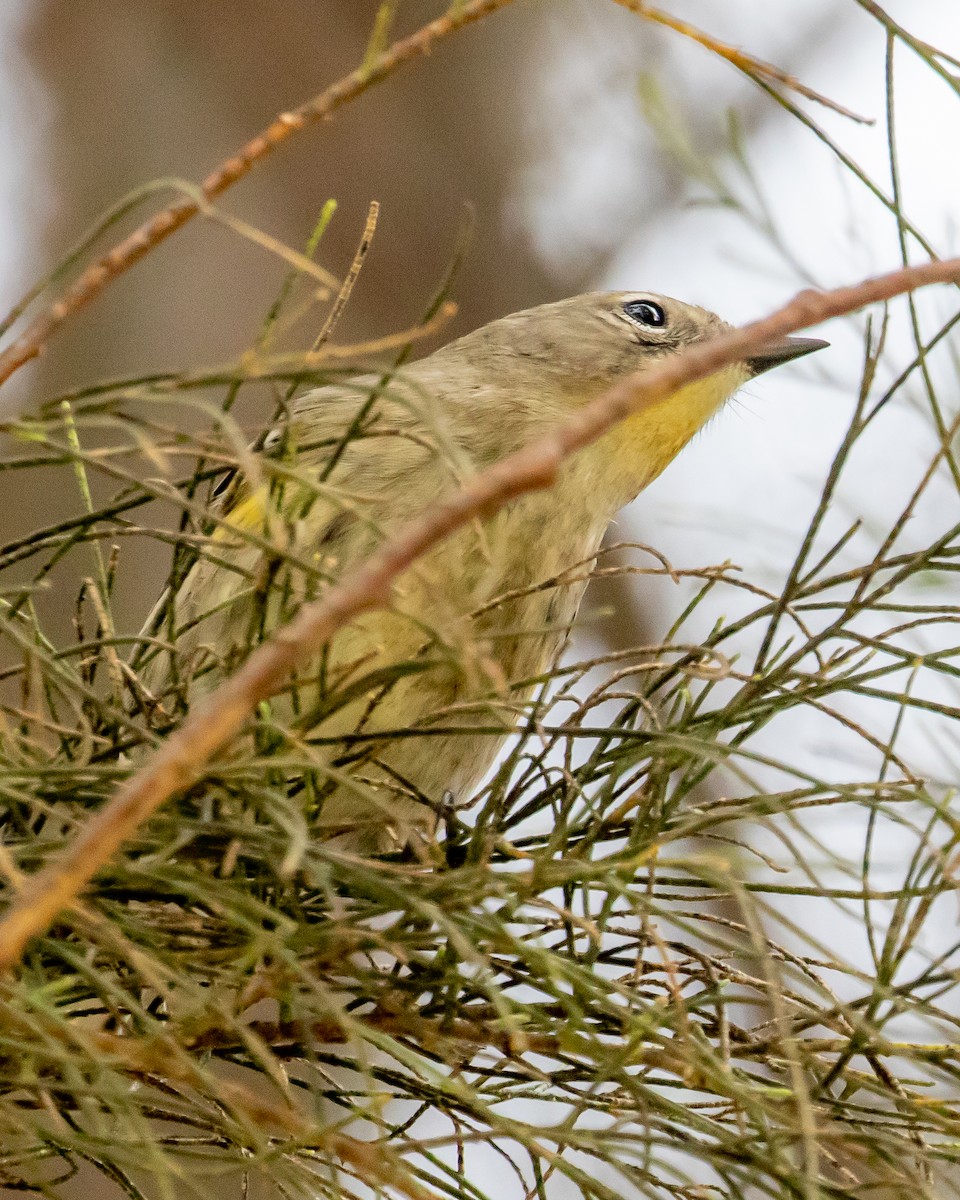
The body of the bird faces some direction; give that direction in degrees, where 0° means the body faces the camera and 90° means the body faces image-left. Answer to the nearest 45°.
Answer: approximately 270°
